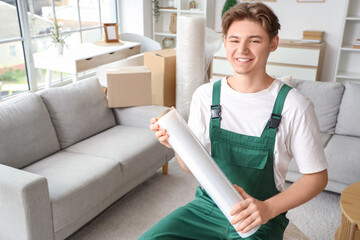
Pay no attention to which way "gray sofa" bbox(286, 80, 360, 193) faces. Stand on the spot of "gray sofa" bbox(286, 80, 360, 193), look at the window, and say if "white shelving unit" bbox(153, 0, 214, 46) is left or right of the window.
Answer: right

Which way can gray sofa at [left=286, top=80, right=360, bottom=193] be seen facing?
toward the camera

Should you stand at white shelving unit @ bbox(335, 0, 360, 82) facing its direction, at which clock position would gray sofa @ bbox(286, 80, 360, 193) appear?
The gray sofa is roughly at 12 o'clock from the white shelving unit.

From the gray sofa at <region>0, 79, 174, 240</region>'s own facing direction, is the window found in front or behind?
behind

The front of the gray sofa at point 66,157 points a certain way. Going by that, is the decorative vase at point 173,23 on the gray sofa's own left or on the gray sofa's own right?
on the gray sofa's own left

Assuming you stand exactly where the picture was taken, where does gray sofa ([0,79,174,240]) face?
facing the viewer and to the right of the viewer

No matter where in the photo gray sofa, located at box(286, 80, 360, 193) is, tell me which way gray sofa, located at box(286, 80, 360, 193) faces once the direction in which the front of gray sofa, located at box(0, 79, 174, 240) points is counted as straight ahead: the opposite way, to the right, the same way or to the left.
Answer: to the right

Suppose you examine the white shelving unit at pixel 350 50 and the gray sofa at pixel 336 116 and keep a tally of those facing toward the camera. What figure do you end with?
2

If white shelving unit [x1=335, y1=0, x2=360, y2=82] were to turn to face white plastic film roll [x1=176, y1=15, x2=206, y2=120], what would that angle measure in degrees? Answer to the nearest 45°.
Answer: approximately 45° to its right

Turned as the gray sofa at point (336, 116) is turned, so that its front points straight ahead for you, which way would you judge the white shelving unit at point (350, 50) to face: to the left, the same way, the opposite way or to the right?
the same way

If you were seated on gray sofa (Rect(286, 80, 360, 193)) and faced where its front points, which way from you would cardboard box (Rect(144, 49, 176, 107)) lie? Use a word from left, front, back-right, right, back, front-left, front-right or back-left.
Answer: right

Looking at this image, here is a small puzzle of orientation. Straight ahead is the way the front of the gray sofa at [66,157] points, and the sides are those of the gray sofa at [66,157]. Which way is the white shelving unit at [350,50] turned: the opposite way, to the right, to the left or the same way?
to the right

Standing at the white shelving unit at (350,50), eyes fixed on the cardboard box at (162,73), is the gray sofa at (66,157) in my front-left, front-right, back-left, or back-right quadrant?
front-left

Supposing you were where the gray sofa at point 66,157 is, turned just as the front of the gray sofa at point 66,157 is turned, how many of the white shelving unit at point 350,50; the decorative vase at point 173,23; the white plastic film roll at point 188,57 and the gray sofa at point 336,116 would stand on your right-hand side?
0

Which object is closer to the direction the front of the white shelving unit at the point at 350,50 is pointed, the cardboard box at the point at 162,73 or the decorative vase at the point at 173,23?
the cardboard box

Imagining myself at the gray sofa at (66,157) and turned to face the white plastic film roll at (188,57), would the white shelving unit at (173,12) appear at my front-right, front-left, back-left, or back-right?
front-left

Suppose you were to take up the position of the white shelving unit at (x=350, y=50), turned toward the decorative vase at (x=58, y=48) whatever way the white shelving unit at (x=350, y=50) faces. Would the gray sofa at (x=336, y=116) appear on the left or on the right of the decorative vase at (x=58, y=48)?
left

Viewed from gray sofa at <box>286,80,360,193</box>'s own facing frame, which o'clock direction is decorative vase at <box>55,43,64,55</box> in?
The decorative vase is roughly at 3 o'clock from the gray sofa.

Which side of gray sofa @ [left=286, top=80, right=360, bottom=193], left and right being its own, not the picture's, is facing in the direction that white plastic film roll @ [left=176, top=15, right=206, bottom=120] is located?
right

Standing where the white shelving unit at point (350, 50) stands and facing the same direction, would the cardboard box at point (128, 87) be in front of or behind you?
in front
